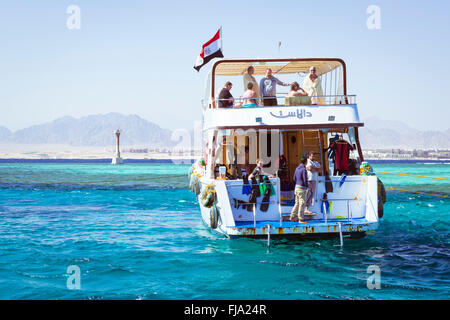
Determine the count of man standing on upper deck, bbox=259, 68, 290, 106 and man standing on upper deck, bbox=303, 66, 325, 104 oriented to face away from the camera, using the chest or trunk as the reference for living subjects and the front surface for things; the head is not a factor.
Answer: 0

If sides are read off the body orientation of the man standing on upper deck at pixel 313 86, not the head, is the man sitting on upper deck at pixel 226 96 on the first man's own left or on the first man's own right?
on the first man's own right

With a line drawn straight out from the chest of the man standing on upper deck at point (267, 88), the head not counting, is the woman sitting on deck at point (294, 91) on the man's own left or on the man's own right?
on the man's own left

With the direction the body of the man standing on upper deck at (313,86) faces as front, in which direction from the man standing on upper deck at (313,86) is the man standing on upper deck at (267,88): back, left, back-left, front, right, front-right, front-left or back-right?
right

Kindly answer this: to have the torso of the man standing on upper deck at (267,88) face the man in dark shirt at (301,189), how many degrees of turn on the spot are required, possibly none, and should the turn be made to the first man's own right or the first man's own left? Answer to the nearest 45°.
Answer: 0° — they already face them

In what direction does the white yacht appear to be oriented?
away from the camera

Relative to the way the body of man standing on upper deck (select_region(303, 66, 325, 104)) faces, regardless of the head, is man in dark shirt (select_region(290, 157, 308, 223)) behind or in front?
in front

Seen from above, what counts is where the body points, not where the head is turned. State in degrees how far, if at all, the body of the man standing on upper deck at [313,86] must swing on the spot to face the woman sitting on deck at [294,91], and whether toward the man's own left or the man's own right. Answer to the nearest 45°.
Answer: approximately 45° to the man's own right

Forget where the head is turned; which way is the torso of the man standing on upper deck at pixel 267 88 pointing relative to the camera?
toward the camera
